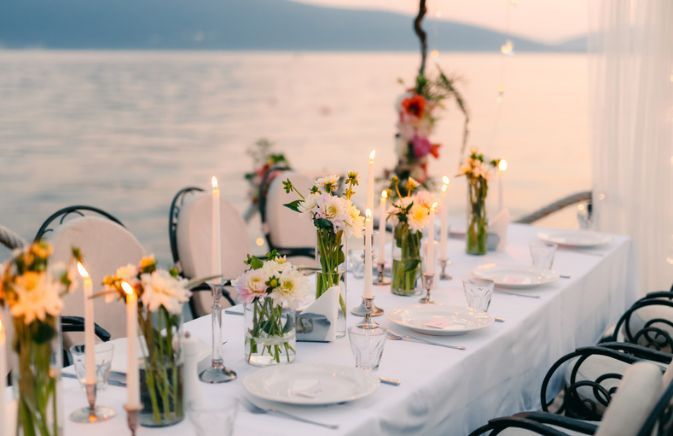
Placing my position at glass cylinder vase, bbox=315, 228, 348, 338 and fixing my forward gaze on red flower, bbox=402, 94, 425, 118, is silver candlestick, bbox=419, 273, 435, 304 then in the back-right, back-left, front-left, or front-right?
front-right

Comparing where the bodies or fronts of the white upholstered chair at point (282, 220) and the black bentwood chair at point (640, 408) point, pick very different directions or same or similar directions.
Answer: very different directions

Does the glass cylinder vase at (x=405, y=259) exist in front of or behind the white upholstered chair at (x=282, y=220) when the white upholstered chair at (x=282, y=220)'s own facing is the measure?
in front

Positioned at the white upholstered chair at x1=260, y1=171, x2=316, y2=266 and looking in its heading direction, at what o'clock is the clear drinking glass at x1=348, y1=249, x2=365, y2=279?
The clear drinking glass is roughly at 1 o'clock from the white upholstered chair.

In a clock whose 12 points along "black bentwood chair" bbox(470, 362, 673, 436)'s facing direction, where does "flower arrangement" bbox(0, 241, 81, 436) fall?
The flower arrangement is roughly at 11 o'clock from the black bentwood chair.

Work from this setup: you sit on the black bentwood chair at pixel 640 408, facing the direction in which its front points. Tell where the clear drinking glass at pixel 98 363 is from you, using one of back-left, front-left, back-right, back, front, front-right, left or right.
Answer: front

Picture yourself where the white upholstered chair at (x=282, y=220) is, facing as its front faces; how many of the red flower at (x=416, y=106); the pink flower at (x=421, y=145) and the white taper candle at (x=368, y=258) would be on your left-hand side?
2

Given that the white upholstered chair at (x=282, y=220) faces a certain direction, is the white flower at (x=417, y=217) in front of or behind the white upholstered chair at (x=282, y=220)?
in front

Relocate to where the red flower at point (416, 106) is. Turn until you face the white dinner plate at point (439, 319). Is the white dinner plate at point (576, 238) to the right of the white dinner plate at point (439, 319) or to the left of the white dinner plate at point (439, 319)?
left

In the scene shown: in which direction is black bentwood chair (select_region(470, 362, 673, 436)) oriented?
to the viewer's left

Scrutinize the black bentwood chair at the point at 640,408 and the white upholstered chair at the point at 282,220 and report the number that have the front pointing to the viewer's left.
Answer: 1

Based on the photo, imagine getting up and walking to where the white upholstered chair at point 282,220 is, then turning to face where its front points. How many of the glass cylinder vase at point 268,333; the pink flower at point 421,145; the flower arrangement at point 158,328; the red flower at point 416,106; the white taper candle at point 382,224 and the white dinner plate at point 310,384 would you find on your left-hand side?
2

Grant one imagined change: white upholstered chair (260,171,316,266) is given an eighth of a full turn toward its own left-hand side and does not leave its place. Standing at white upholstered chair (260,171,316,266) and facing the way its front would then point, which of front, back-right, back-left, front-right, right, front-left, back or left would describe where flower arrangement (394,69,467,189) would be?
front-left

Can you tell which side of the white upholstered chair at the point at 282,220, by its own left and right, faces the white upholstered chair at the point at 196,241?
right

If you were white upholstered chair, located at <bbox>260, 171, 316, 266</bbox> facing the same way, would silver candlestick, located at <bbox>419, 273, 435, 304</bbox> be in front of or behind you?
in front

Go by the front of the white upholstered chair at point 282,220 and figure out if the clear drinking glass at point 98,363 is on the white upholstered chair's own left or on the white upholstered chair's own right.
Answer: on the white upholstered chair's own right
